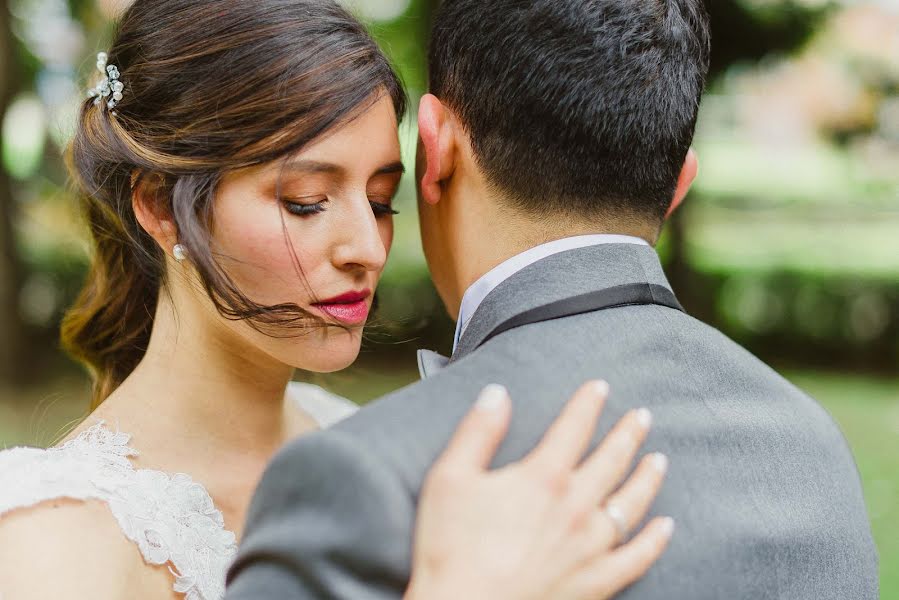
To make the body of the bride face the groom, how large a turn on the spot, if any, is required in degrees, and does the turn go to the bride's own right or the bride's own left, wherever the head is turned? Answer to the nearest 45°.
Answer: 0° — they already face them

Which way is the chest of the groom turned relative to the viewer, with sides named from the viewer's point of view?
facing away from the viewer and to the left of the viewer

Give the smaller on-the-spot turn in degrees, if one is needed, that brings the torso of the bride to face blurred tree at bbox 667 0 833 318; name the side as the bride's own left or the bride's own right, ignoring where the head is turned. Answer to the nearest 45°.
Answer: approximately 90° to the bride's own left

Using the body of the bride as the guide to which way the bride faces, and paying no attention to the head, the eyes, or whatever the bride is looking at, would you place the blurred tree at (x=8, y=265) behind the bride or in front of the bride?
behind

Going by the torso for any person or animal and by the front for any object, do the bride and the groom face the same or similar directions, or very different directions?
very different directions

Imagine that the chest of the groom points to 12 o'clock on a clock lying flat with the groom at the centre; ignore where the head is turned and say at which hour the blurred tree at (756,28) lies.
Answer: The blurred tree is roughly at 2 o'clock from the groom.

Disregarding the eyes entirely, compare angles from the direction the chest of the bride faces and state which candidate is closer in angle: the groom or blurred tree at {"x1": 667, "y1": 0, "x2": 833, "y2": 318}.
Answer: the groom

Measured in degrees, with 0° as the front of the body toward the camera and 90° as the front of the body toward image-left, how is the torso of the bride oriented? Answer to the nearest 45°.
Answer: approximately 315°
